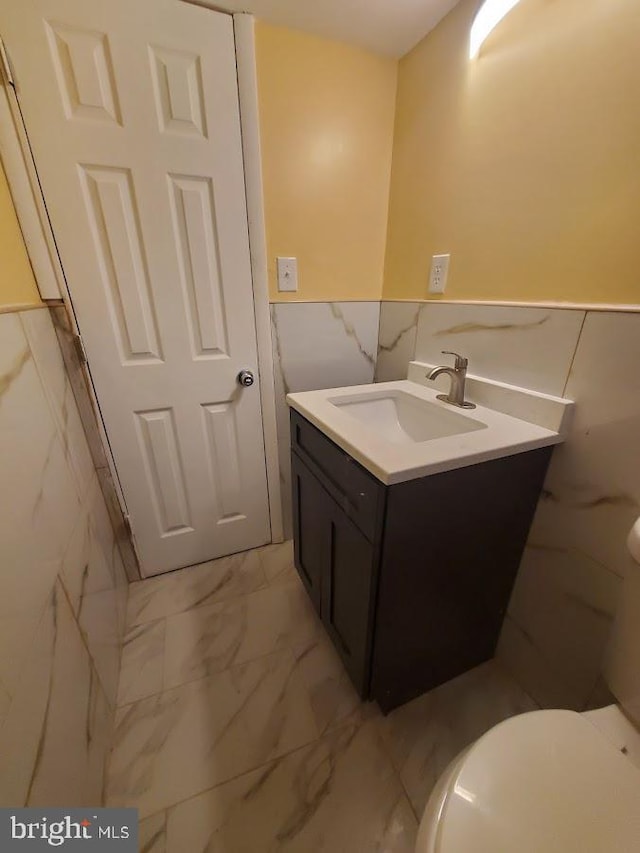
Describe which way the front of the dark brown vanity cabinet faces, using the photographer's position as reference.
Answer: facing the viewer and to the left of the viewer

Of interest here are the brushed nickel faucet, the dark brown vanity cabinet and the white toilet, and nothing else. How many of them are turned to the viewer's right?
0

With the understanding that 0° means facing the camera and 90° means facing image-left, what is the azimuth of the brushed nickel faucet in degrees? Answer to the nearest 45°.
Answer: approximately 45°

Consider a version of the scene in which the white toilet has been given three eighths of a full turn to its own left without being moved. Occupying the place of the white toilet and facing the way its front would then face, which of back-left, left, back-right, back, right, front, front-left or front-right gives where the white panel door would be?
back

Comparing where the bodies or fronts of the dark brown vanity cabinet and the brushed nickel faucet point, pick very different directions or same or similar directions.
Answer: same or similar directions

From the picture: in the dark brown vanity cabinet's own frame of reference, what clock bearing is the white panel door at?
The white panel door is roughly at 2 o'clock from the dark brown vanity cabinet.

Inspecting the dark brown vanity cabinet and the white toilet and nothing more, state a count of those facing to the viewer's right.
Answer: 0

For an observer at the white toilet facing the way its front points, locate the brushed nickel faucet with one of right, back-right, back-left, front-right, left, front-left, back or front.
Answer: right
